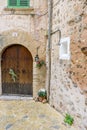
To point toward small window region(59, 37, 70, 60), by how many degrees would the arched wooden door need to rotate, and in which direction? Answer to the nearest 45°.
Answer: approximately 45° to its left

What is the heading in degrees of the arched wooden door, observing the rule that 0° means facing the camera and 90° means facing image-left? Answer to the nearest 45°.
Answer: approximately 0°

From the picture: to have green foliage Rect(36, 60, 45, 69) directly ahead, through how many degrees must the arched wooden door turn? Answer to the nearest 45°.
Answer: approximately 45° to its left

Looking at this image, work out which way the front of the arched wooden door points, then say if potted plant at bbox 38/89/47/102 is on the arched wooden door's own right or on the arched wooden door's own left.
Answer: on the arched wooden door's own left

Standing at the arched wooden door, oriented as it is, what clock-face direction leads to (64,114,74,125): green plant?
The green plant is roughly at 11 o'clock from the arched wooden door.

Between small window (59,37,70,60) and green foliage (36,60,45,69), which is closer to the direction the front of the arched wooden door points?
the small window
